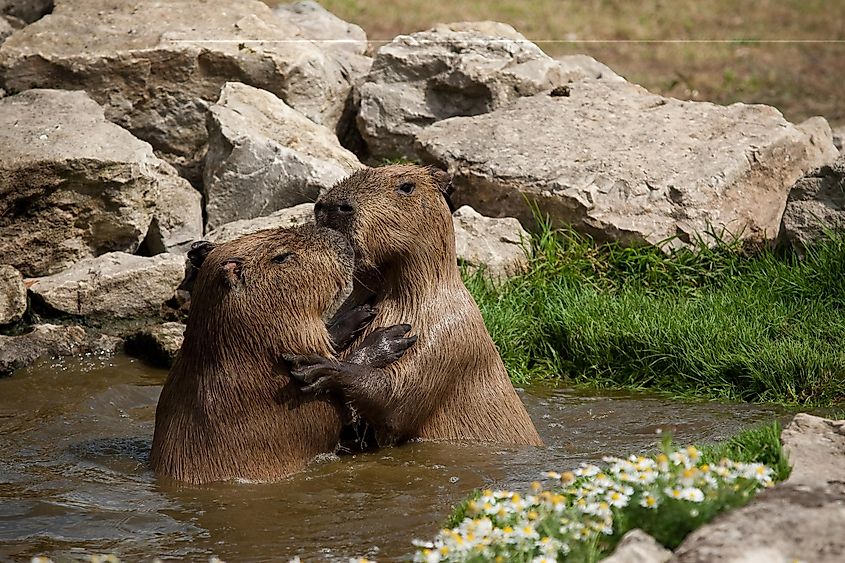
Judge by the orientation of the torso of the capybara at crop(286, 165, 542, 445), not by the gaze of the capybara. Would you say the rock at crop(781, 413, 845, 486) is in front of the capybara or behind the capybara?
behind

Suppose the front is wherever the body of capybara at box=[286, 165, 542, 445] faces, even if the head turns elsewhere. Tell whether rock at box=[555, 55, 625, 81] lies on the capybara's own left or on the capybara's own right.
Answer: on the capybara's own right

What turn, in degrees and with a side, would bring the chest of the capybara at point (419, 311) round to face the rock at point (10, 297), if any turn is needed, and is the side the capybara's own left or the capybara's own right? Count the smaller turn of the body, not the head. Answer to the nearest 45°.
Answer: approximately 45° to the capybara's own right

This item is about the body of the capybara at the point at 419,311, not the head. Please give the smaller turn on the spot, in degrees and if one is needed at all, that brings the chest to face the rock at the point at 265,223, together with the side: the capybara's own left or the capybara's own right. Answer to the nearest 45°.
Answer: approximately 90° to the capybara's own right

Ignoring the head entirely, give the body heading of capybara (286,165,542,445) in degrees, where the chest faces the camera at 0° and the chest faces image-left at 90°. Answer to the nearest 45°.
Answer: approximately 90°

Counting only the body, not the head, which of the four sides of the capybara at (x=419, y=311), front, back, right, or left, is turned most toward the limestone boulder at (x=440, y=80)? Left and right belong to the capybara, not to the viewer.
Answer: right

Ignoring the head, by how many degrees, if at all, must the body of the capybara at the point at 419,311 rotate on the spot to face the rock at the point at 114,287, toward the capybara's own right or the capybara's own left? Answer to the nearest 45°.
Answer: approximately 45° to the capybara's own right

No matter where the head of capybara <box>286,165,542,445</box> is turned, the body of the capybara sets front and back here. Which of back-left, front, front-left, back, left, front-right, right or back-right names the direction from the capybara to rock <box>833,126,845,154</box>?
back-right

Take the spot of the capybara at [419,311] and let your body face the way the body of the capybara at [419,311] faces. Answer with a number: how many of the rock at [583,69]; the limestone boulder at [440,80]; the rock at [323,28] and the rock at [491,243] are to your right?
4

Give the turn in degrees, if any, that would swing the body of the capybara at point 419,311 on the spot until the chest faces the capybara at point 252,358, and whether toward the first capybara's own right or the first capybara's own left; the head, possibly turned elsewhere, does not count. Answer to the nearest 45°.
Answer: approximately 45° to the first capybara's own left
